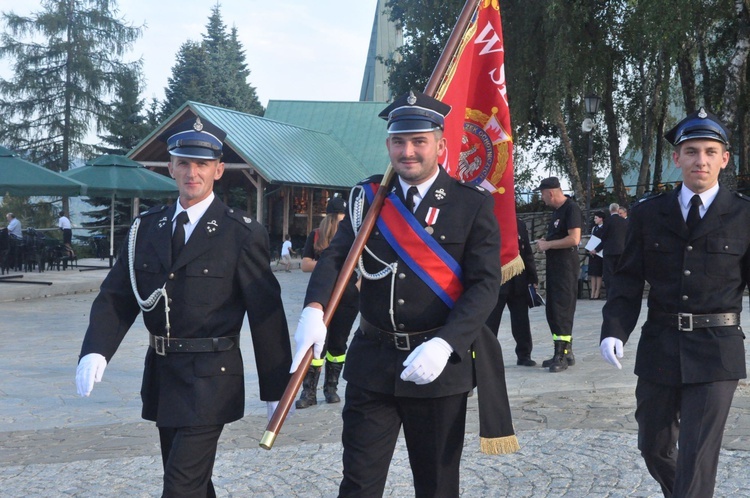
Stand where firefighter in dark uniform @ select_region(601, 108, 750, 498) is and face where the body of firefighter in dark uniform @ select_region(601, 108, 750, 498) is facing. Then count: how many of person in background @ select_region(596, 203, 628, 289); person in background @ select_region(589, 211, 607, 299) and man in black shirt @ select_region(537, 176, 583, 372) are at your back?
3

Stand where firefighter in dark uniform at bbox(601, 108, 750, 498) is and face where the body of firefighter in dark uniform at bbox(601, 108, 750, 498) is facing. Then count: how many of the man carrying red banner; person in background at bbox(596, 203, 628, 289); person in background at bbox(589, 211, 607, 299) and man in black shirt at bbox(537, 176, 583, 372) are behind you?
3

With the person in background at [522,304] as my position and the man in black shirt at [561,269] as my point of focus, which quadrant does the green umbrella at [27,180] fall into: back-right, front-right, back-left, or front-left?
back-left

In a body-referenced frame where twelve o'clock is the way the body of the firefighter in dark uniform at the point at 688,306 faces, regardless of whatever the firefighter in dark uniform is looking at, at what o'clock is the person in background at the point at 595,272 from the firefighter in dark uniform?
The person in background is roughly at 6 o'clock from the firefighter in dark uniform.

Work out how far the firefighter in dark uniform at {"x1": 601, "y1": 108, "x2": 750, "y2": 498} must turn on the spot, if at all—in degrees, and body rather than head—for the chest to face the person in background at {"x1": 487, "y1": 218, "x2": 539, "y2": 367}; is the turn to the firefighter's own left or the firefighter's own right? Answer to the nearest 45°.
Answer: approximately 180°

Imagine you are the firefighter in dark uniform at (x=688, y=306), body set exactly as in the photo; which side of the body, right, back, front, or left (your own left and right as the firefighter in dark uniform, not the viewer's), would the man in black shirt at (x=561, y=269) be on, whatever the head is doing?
back

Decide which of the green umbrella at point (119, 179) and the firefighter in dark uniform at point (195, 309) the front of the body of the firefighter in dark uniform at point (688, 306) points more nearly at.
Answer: the firefighter in dark uniform

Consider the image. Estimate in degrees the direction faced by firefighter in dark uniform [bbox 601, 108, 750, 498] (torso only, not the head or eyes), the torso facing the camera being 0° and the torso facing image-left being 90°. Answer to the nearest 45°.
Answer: approximately 0°

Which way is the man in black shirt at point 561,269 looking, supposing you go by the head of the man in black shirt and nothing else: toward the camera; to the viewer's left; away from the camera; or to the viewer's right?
to the viewer's left

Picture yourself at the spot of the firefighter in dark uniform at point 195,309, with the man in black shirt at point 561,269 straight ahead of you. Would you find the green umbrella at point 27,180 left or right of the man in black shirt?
left

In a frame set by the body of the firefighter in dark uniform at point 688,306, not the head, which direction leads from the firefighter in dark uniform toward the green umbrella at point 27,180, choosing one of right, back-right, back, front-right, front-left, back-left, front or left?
back-right

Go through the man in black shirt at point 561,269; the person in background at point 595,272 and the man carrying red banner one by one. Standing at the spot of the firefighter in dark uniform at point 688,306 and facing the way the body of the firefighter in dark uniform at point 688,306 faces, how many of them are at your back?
2

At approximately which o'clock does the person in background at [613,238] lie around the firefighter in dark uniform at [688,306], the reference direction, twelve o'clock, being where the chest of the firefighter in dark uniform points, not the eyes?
The person in background is roughly at 6 o'clock from the firefighter in dark uniform.
